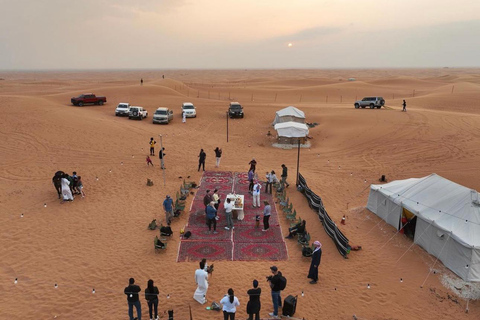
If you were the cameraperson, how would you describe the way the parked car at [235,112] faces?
facing the viewer

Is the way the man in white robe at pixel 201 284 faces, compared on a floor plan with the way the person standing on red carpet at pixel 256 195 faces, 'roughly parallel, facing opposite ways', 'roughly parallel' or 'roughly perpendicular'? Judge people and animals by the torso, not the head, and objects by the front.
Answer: roughly parallel, facing opposite ways

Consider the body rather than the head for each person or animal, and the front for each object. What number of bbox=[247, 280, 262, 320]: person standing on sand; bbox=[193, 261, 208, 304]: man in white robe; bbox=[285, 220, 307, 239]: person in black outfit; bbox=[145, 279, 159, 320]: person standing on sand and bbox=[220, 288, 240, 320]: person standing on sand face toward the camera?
0

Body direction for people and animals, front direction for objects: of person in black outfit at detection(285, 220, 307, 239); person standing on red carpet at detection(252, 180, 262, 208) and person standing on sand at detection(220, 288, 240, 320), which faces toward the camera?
person standing on red carpet at detection(252, 180, 262, 208)

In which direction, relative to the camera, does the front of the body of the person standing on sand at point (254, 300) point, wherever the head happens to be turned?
away from the camera

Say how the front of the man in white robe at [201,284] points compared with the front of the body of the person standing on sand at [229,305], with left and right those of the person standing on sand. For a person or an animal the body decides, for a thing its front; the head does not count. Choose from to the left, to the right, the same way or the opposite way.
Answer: the same way

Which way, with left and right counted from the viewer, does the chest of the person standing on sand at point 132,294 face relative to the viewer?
facing away from the viewer

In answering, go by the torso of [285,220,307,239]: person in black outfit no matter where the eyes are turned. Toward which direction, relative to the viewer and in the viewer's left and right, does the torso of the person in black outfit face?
facing to the left of the viewer

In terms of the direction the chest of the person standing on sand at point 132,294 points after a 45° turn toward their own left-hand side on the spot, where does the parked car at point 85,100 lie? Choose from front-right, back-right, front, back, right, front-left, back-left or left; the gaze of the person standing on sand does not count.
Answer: front-right

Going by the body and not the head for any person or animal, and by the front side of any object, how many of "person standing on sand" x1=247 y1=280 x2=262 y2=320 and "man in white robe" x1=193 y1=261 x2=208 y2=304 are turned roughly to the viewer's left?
0

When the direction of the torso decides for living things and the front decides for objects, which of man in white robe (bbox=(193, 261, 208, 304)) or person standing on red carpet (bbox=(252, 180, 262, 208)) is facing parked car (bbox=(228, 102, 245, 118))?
the man in white robe

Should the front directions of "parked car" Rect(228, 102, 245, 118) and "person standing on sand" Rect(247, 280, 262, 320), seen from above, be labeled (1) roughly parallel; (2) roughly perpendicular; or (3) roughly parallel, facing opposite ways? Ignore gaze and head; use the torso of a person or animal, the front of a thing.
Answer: roughly parallel, facing opposite ways

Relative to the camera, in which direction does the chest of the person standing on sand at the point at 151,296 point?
away from the camera

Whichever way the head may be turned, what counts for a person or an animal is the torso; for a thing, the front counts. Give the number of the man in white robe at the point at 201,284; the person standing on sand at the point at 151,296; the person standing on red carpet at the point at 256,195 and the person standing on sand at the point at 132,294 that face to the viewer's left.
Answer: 0

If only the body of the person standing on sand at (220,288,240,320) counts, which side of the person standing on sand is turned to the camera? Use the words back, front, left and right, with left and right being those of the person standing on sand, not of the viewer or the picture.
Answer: back
